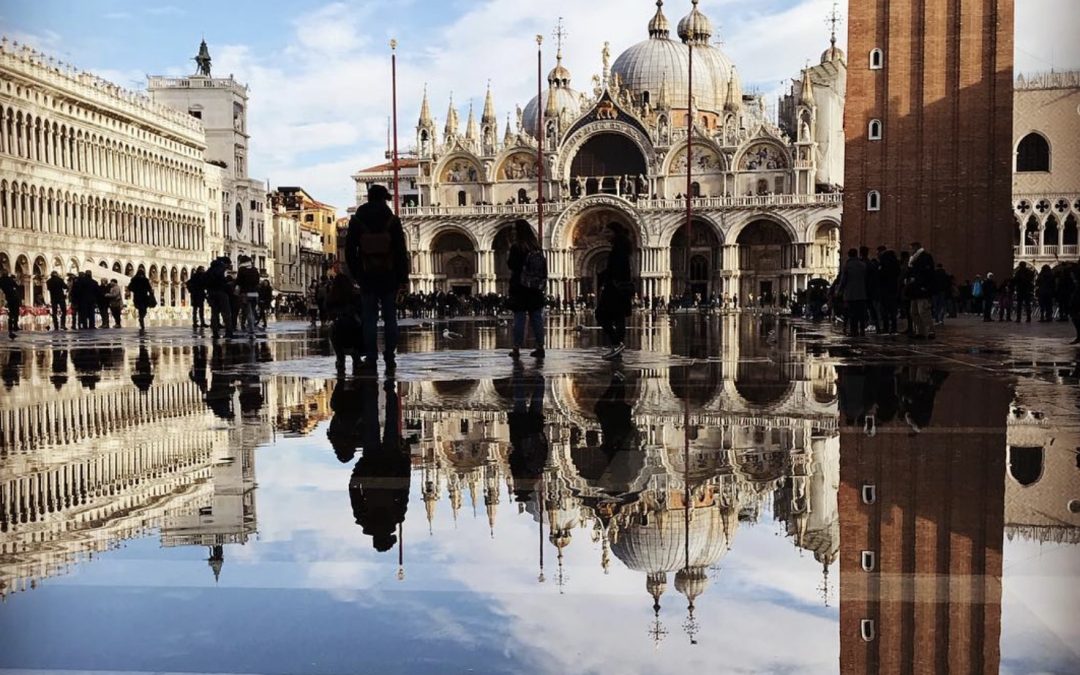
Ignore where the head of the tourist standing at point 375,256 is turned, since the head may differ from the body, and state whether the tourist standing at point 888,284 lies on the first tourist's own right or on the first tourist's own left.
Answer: on the first tourist's own right

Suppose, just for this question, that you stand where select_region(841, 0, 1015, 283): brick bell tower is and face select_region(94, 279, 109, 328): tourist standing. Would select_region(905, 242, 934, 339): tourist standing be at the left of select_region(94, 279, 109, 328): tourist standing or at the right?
left

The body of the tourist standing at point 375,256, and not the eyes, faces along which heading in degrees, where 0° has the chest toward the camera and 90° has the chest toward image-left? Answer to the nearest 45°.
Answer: approximately 180°

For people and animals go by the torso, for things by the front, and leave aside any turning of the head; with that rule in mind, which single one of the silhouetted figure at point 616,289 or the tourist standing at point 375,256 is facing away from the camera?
the tourist standing

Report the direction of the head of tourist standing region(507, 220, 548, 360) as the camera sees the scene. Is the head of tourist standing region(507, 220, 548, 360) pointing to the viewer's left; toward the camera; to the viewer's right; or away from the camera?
away from the camera
